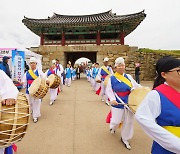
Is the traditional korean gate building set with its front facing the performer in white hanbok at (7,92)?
yes

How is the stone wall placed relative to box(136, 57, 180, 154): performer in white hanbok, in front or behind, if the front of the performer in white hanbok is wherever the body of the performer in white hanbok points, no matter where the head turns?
behind

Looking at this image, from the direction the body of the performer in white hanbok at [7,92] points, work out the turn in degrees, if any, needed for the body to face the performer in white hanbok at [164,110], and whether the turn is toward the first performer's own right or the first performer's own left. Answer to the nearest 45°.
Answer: approximately 90° to the first performer's own left

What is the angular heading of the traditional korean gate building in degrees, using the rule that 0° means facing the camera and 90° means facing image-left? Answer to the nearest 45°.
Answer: approximately 0°

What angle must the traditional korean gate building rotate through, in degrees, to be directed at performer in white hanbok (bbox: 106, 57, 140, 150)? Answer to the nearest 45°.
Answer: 0° — it already faces them

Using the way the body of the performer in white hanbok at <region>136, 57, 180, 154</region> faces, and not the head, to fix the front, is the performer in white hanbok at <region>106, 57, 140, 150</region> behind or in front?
behind

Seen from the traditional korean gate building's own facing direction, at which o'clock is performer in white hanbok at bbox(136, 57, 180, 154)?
The performer in white hanbok is roughly at 12 o'clock from the traditional korean gate building.
